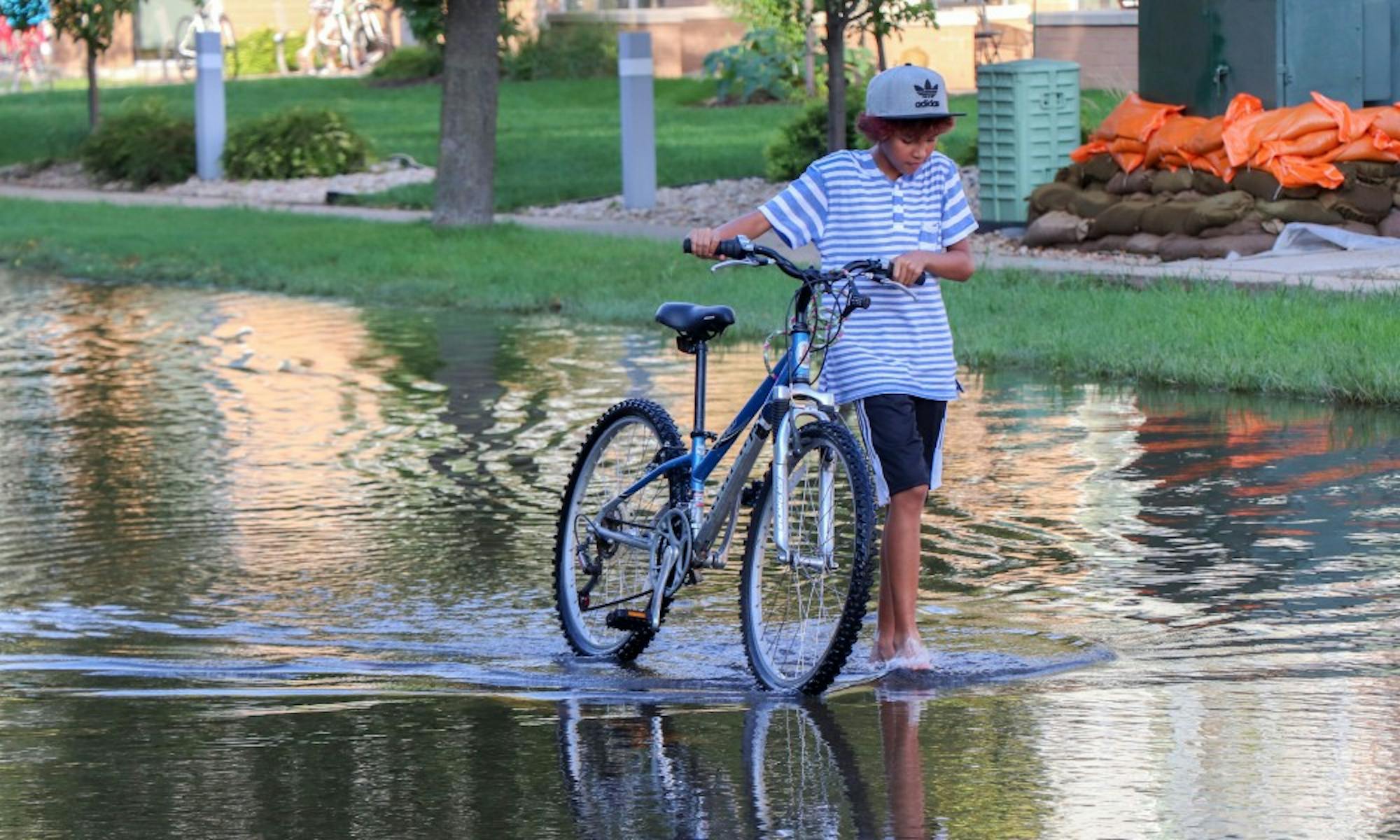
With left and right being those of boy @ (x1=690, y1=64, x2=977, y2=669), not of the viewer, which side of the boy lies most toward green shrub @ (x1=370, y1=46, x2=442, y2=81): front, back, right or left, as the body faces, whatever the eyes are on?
back

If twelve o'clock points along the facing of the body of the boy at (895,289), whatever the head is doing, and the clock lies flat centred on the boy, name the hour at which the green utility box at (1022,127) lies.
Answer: The green utility box is roughly at 6 o'clock from the boy.

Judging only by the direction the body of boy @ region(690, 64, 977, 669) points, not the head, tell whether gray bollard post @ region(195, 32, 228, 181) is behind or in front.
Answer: behind

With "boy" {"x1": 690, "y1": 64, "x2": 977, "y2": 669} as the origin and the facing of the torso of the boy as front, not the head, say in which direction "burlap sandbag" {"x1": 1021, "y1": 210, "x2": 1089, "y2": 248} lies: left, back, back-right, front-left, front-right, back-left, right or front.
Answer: back

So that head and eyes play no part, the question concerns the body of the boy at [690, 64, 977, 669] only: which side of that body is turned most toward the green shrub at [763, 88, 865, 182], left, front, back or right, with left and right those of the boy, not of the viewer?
back

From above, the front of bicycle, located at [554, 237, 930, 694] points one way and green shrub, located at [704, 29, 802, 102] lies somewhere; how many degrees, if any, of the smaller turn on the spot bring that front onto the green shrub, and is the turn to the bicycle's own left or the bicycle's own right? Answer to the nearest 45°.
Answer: approximately 135° to the bicycle's own left

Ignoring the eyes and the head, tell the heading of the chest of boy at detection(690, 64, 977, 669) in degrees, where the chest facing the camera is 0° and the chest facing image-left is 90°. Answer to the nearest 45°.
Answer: approximately 0°

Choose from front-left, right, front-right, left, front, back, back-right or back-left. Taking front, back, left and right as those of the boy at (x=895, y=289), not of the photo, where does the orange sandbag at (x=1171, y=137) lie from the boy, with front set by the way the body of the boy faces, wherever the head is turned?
back

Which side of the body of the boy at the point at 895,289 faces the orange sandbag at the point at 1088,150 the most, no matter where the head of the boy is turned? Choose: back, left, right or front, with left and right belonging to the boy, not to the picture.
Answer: back

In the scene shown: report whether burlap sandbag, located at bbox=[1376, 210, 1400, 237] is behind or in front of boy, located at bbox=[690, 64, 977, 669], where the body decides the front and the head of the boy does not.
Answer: behind

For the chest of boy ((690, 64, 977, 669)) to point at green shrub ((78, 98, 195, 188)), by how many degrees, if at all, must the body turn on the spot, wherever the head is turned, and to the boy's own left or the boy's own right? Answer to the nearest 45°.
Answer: approximately 180°

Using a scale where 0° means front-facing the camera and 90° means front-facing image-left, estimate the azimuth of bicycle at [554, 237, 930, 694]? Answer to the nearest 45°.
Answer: approximately 315°
